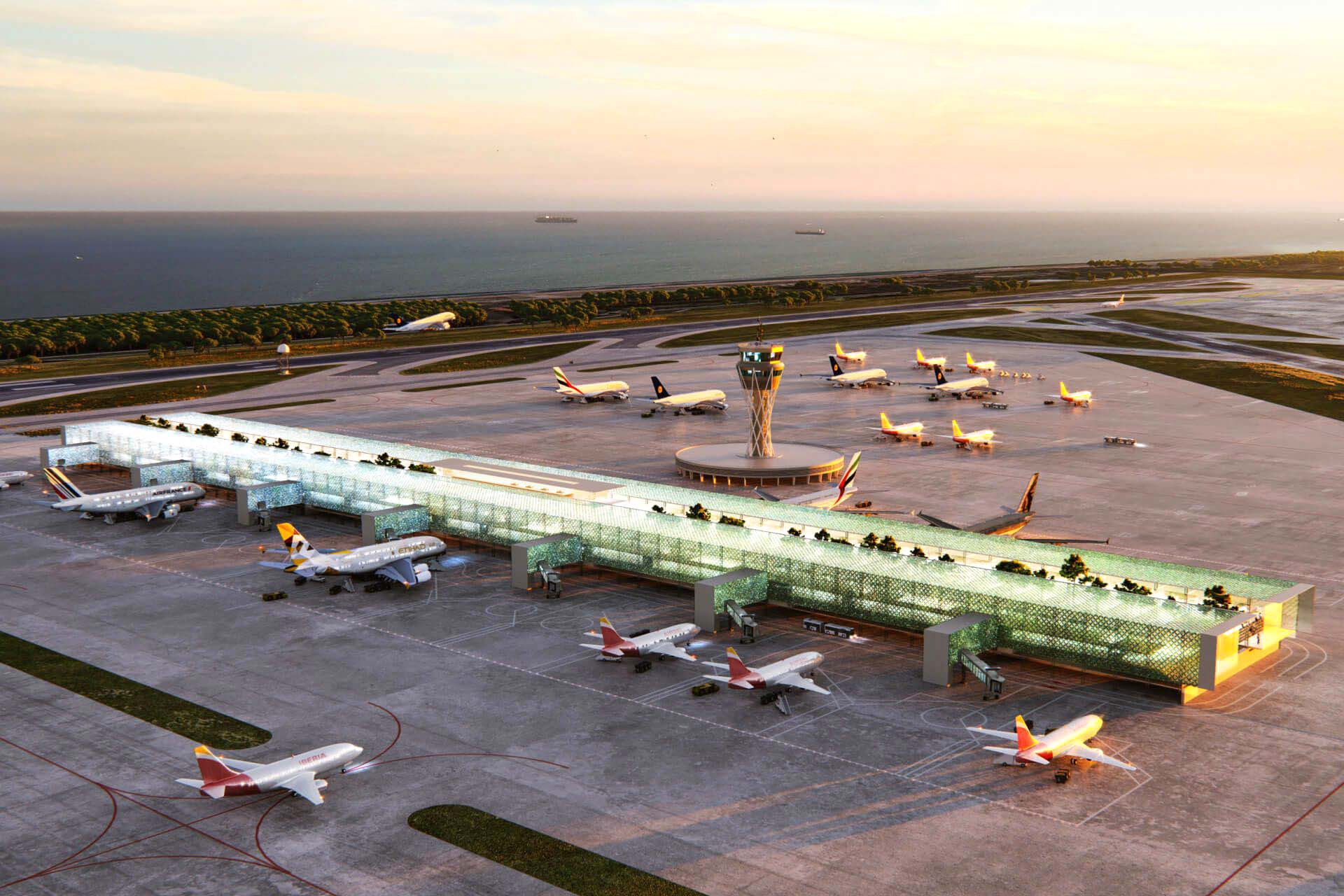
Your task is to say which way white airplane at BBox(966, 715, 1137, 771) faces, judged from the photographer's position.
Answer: facing away from the viewer and to the right of the viewer

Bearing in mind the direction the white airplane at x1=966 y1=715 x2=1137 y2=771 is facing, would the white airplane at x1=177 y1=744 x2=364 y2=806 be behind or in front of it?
behind

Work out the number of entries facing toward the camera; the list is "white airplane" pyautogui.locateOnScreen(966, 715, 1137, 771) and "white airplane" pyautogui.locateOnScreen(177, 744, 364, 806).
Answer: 0

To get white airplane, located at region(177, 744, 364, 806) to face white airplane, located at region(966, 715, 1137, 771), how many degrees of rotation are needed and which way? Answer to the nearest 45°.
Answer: approximately 45° to its right

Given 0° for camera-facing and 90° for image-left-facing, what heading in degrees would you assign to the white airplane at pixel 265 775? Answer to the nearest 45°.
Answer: approximately 225°
